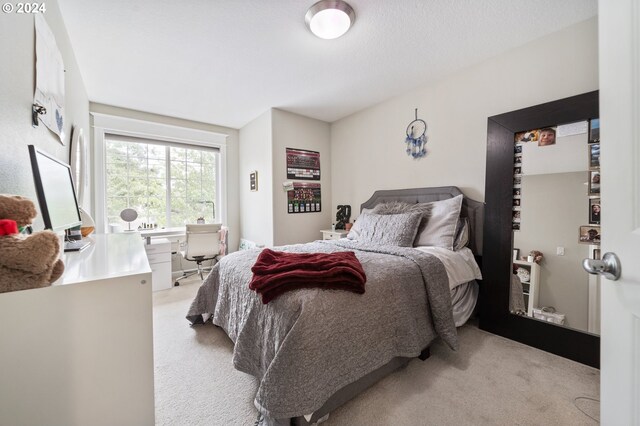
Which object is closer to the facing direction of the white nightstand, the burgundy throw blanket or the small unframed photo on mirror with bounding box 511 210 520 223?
the burgundy throw blanket

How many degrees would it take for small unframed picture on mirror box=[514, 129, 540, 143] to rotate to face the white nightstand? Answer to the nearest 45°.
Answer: approximately 45° to its right

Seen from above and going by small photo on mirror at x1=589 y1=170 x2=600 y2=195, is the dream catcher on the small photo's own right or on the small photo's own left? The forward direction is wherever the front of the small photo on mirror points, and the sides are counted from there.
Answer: on the small photo's own right

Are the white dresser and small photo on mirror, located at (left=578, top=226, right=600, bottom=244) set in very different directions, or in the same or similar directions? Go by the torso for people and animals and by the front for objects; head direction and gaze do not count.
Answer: very different directions

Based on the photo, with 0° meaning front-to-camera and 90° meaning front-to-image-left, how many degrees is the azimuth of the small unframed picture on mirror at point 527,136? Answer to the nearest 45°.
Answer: approximately 45°

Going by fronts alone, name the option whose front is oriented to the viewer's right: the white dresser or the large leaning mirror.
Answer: the white dresser

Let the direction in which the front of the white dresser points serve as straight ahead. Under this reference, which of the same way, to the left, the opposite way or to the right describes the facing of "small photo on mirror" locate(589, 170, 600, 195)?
the opposite way
